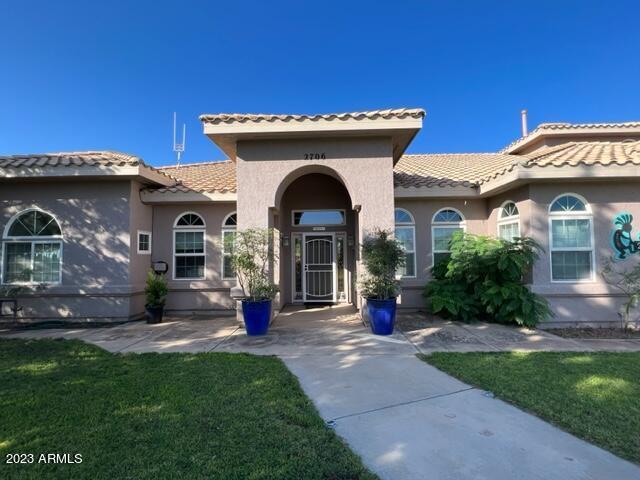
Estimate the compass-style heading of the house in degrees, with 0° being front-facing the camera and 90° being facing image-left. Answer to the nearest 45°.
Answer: approximately 0°

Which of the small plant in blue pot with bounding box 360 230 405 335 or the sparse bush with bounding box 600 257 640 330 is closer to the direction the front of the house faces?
the small plant in blue pot

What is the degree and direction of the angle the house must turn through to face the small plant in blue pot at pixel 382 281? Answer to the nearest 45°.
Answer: approximately 45° to its left

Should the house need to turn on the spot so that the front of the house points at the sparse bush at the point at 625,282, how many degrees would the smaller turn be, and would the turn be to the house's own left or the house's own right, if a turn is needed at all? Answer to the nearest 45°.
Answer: approximately 90° to the house's own left

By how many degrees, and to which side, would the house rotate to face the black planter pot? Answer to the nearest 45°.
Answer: approximately 90° to its right

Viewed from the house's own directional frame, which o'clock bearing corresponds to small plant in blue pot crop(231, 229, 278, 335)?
The small plant in blue pot is roughly at 1 o'clock from the house.

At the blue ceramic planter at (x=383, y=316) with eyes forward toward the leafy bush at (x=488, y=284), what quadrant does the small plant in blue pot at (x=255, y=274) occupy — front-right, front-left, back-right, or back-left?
back-left
